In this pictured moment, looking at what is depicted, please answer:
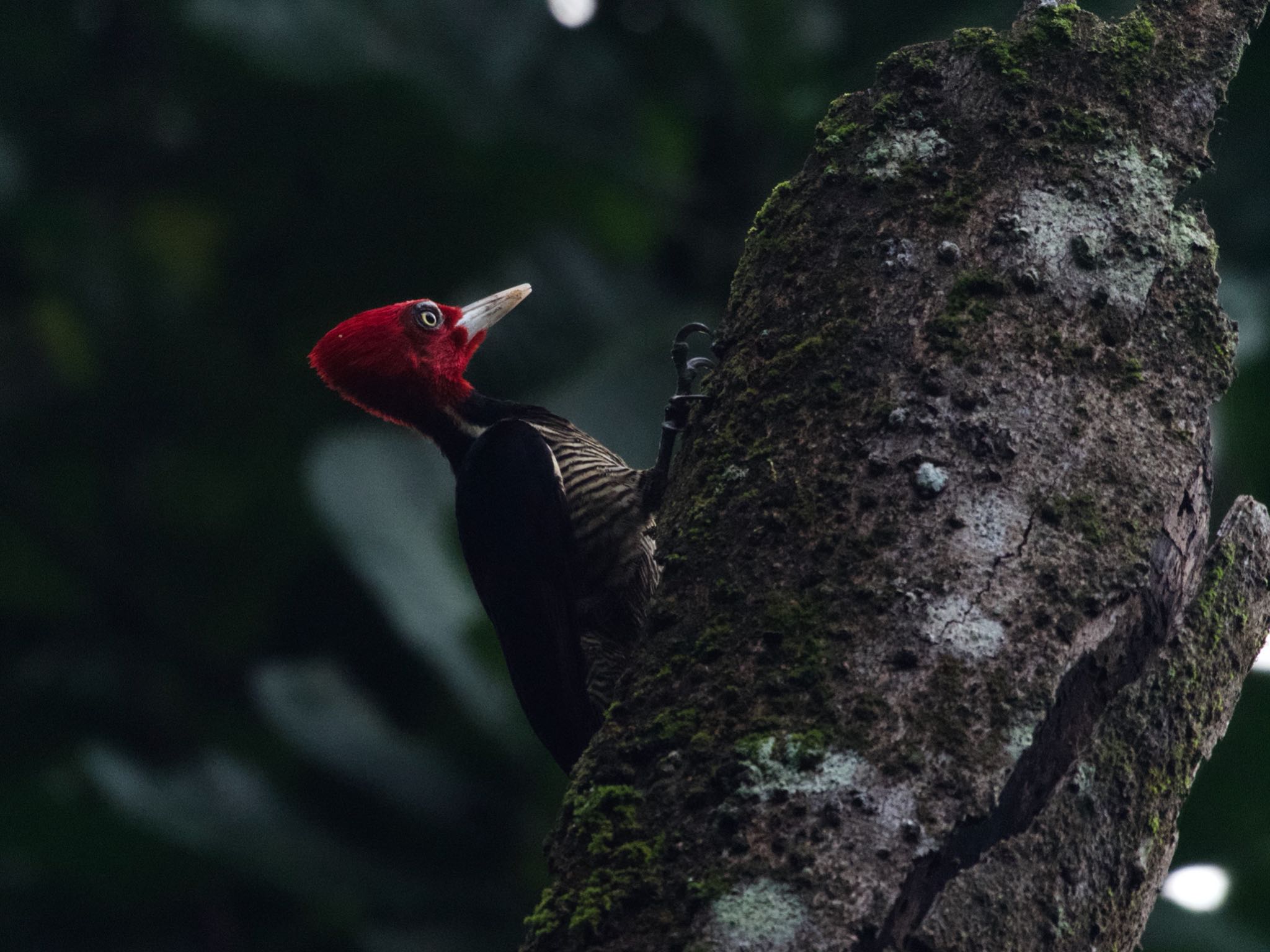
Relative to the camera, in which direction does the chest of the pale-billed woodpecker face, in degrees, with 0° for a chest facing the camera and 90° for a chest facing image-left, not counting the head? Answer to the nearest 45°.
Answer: approximately 270°
